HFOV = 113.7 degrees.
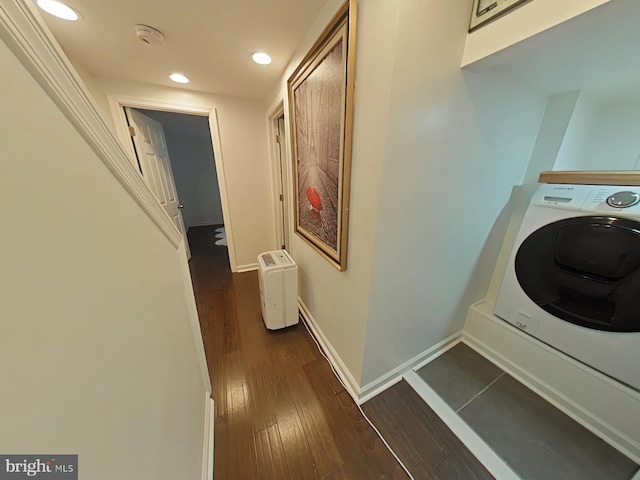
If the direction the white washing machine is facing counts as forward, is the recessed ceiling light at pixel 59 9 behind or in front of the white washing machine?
in front

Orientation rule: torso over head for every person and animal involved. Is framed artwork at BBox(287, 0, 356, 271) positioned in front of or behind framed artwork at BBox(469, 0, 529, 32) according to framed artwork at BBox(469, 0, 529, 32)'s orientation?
in front

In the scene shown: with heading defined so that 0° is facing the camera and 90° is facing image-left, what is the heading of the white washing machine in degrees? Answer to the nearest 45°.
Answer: approximately 45°

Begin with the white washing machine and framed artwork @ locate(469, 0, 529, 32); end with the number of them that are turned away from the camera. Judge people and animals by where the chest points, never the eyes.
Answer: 0

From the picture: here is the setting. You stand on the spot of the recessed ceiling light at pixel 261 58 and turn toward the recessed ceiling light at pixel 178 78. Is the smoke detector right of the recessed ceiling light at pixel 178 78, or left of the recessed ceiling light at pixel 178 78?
left
